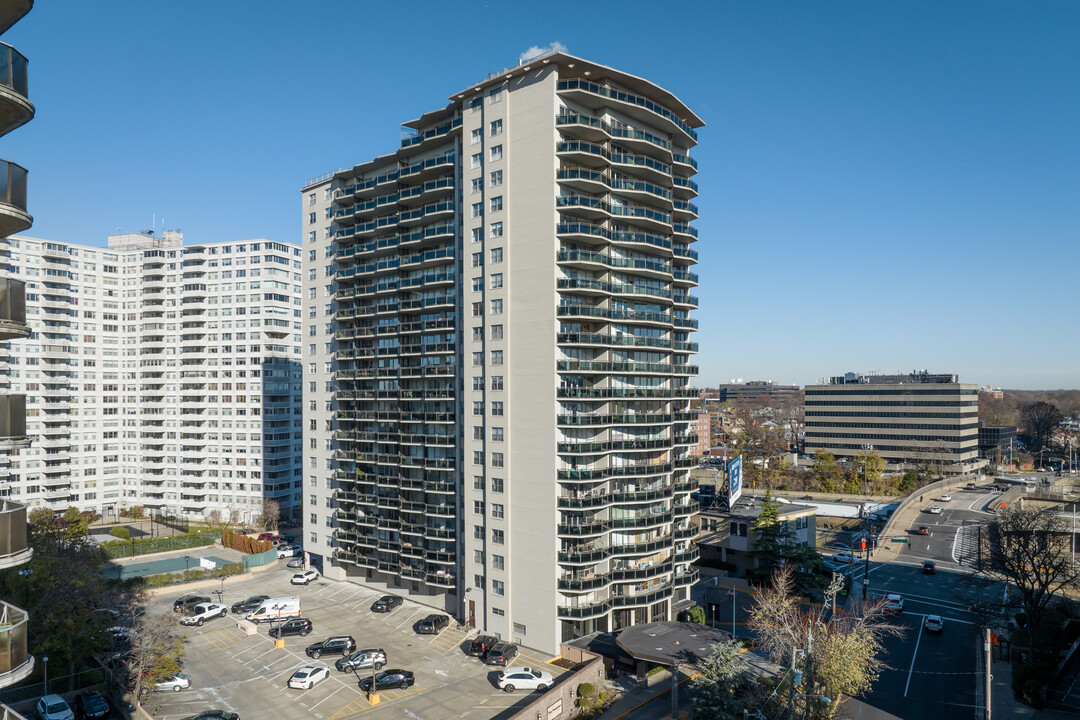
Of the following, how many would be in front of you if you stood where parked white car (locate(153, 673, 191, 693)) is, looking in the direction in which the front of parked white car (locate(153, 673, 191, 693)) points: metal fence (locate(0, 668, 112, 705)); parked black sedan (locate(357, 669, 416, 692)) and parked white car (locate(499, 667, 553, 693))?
1

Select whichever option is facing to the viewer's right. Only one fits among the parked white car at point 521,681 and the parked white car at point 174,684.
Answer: the parked white car at point 521,681

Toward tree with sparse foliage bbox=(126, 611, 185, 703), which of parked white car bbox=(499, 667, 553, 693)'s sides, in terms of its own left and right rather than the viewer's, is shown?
back

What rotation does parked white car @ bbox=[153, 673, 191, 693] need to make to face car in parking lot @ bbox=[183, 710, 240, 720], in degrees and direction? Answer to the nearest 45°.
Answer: approximately 90° to its left

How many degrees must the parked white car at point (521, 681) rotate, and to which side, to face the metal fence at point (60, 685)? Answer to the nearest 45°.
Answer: approximately 180°

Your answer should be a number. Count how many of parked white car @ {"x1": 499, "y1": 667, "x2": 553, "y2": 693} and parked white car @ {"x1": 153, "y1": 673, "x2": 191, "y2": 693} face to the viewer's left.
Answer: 1

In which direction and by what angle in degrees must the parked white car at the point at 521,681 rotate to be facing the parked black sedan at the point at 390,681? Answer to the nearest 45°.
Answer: approximately 180°

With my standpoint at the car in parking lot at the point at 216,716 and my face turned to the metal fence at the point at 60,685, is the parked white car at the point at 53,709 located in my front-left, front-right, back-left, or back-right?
front-left

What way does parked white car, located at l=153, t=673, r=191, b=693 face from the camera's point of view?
to the viewer's left

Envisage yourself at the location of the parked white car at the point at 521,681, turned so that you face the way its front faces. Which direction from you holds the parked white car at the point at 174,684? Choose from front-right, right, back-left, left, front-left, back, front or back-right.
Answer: back
